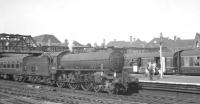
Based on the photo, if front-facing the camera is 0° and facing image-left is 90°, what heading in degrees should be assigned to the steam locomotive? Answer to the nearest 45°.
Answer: approximately 315°

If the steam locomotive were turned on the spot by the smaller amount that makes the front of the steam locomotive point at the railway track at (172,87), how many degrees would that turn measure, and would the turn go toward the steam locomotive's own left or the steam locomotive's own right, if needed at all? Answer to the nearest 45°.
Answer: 0° — it already faces it
